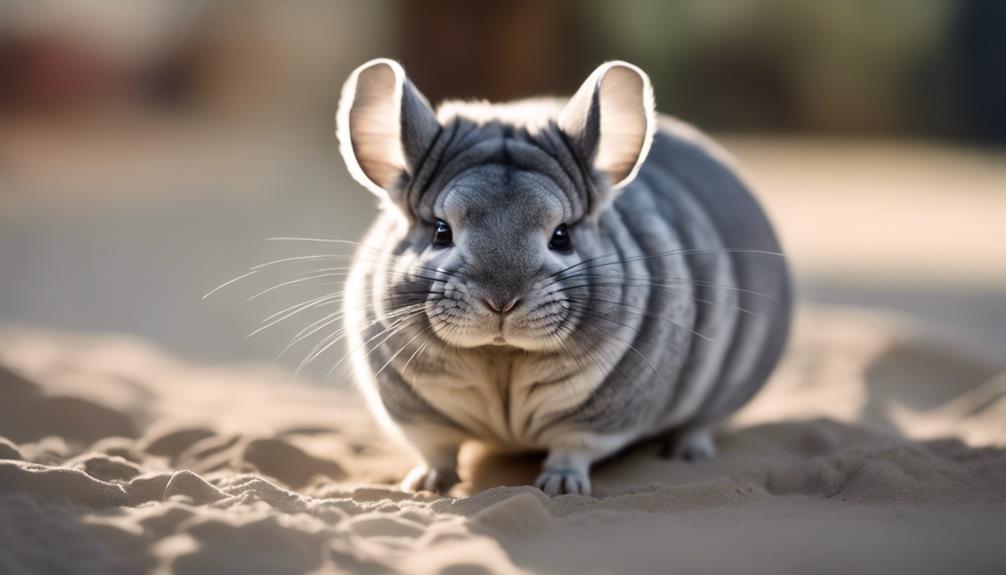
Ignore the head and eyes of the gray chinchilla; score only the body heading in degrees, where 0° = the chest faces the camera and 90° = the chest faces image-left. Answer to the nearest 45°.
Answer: approximately 45°
